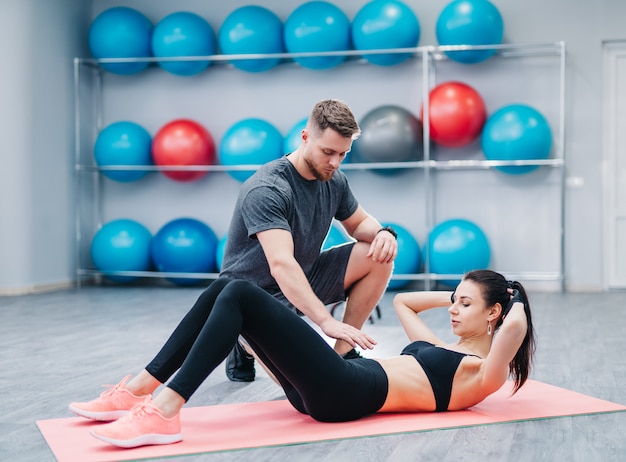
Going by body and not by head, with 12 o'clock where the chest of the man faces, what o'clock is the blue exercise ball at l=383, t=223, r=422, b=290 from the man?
The blue exercise ball is roughly at 8 o'clock from the man.

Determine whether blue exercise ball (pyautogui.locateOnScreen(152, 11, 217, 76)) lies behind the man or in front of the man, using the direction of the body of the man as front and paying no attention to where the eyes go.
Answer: behind

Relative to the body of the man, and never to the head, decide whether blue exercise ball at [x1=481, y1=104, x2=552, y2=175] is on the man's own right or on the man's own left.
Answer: on the man's own left

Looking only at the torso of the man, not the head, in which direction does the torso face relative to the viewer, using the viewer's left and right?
facing the viewer and to the right of the viewer

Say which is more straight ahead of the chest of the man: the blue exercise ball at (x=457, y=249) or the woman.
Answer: the woman

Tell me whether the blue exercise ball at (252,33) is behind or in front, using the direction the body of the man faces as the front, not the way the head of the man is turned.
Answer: behind

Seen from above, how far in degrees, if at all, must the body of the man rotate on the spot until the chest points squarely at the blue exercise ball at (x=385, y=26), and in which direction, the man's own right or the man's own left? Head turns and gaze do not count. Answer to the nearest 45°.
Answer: approximately 135° to the man's own left

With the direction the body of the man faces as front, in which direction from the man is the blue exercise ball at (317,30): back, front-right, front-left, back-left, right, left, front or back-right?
back-left

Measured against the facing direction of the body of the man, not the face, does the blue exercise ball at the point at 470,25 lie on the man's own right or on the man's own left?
on the man's own left

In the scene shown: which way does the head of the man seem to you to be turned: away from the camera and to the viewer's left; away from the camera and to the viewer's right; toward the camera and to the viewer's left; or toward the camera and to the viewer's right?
toward the camera and to the viewer's right
